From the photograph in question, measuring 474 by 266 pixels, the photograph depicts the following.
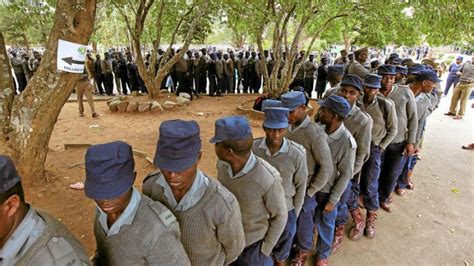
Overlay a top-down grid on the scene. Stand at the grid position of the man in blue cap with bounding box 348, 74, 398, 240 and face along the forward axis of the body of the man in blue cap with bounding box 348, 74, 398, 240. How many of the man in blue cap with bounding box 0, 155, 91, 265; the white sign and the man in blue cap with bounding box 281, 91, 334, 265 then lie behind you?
0

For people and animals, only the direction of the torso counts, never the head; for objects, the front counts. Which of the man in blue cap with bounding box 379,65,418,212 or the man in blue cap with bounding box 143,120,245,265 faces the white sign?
the man in blue cap with bounding box 379,65,418,212

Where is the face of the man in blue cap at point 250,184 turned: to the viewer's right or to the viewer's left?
to the viewer's left

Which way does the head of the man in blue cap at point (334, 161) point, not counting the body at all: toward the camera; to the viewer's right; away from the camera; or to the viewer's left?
to the viewer's left

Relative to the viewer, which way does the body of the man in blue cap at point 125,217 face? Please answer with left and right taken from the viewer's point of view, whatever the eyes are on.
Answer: facing the viewer and to the left of the viewer

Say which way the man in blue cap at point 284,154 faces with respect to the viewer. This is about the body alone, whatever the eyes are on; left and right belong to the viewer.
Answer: facing the viewer

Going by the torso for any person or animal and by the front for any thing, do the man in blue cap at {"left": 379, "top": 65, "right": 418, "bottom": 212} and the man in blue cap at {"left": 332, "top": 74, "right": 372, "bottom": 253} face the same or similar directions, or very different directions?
same or similar directions

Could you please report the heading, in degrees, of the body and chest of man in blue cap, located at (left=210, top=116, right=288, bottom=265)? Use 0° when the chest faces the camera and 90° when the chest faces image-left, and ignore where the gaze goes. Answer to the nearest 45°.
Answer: approximately 45°

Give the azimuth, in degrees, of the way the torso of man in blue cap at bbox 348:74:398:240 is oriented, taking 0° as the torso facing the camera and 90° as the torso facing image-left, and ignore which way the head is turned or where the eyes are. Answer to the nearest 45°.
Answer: approximately 45°

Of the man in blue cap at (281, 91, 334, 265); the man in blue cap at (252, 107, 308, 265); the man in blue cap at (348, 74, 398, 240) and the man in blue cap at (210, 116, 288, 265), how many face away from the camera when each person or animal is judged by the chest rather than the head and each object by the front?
0

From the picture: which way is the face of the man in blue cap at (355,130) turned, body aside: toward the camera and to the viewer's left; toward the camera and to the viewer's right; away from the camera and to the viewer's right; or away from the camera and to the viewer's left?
toward the camera and to the viewer's left

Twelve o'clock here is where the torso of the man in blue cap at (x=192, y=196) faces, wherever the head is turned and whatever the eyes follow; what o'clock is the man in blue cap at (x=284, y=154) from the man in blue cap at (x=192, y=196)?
the man in blue cap at (x=284, y=154) is roughly at 6 o'clock from the man in blue cap at (x=192, y=196).

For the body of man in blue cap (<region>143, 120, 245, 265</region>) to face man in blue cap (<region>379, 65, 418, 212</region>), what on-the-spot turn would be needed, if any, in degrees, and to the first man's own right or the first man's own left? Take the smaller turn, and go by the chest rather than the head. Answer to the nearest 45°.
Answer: approximately 180°

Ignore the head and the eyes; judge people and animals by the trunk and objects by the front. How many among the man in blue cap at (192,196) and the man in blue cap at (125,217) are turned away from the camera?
0

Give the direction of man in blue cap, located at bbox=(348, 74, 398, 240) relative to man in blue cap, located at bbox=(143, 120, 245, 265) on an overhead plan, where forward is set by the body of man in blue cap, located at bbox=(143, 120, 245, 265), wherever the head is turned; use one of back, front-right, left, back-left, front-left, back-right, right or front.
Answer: back
